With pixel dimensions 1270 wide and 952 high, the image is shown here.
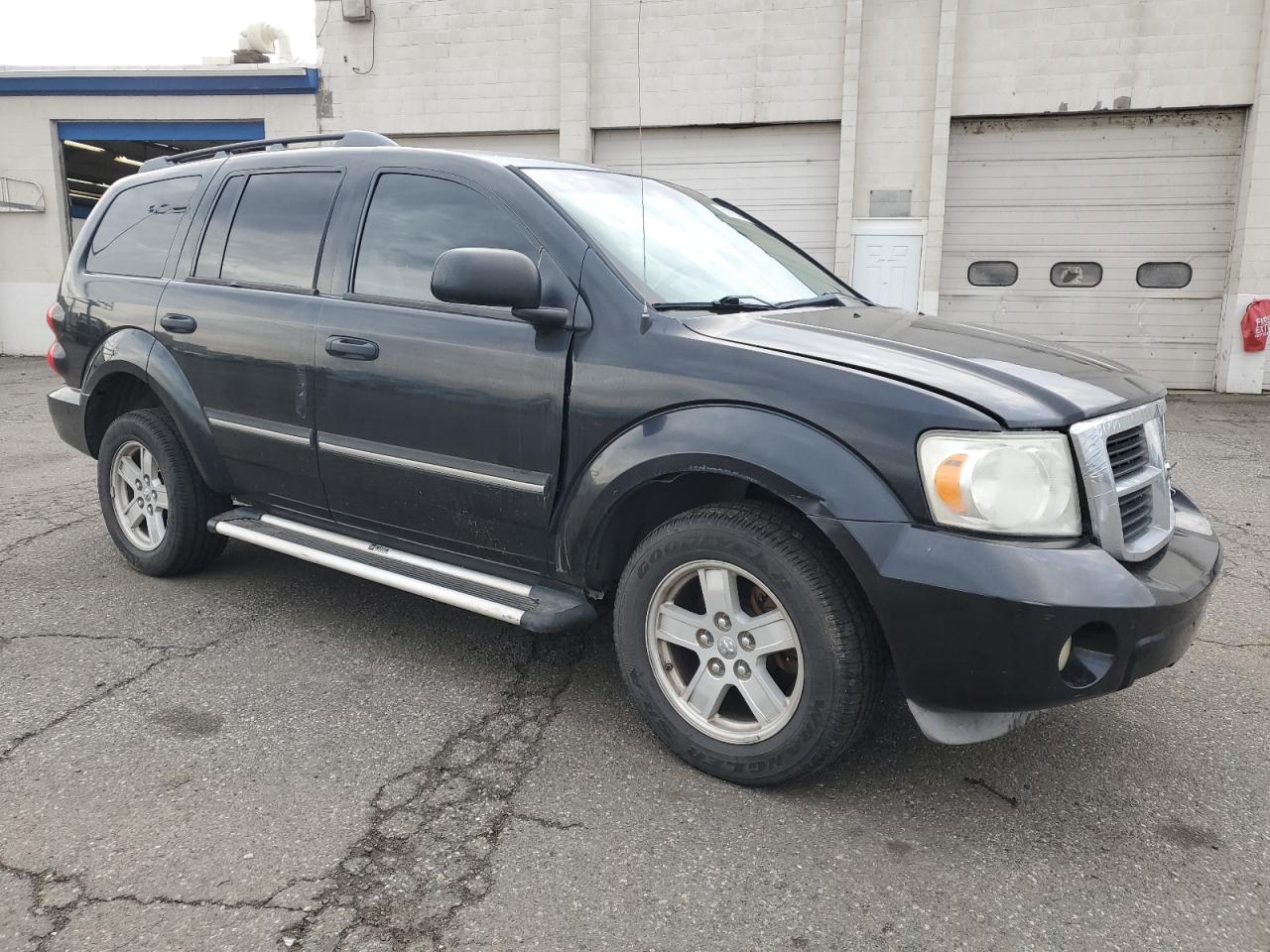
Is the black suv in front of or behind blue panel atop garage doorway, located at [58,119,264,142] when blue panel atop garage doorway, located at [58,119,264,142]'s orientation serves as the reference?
in front

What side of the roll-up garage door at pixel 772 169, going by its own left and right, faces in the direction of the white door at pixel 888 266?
left

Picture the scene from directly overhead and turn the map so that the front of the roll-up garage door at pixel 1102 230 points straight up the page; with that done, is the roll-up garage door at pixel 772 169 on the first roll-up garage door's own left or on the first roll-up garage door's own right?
on the first roll-up garage door's own right

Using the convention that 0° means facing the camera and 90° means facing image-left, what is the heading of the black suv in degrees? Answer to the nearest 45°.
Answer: approximately 315°

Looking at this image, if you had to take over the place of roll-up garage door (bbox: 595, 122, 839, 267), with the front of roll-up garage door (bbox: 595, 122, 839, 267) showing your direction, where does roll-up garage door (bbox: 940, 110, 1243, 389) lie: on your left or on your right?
on your left

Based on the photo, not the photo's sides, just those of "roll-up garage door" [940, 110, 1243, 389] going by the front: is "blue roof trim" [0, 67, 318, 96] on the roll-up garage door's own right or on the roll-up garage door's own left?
on the roll-up garage door's own right

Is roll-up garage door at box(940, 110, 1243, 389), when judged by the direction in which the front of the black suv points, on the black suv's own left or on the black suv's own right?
on the black suv's own left

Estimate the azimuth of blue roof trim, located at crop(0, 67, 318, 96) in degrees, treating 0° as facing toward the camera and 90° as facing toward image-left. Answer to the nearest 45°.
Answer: approximately 0°

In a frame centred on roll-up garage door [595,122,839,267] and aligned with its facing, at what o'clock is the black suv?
The black suv is roughly at 12 o'clock from the roll-up garage door.
